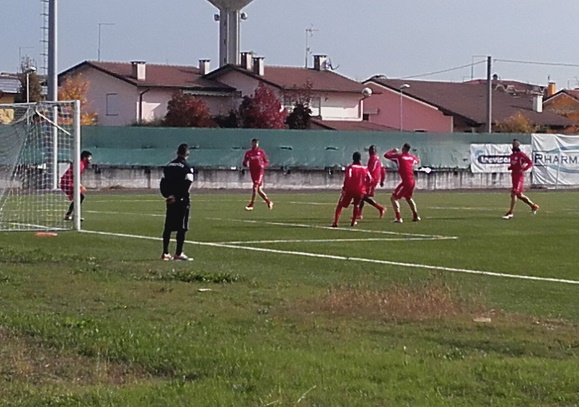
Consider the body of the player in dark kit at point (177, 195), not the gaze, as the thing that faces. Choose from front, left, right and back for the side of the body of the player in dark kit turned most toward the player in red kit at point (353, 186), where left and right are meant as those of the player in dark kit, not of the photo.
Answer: front

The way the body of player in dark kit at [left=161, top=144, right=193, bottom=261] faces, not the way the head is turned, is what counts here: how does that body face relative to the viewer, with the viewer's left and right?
facing away from the viewer and to the right of the viewer
